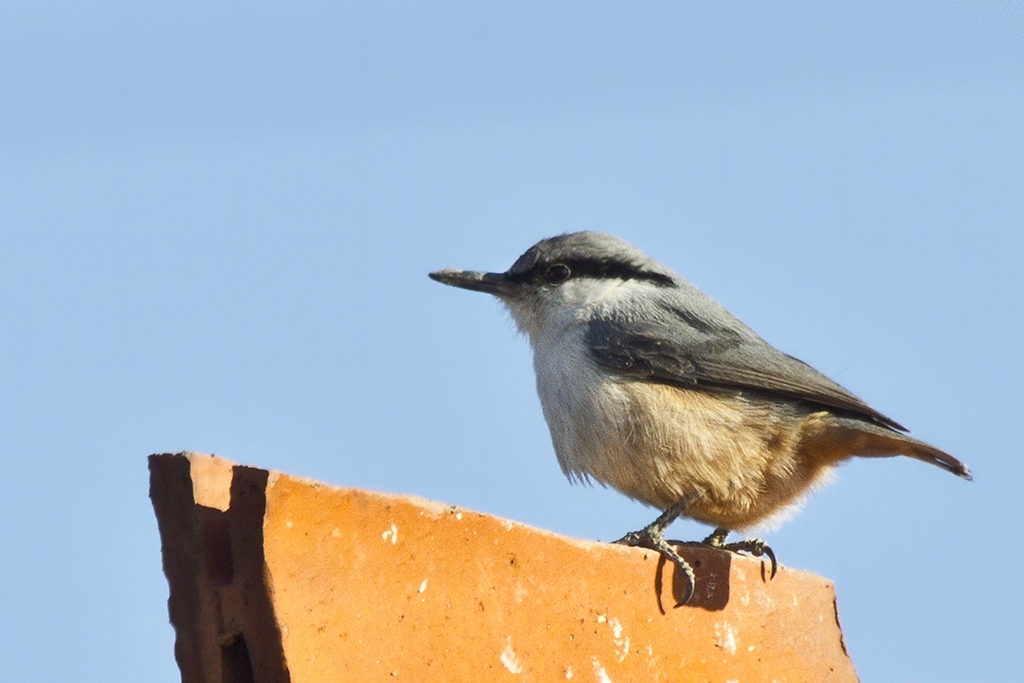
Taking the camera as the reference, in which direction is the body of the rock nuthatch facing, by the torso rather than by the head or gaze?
to the viewer's left
